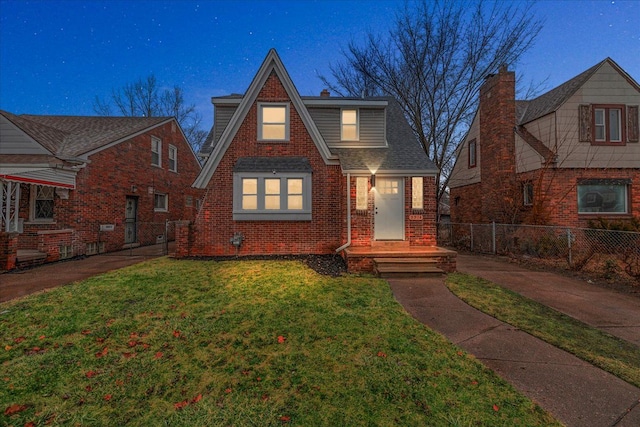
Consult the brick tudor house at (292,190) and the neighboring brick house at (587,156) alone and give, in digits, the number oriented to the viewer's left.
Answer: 0

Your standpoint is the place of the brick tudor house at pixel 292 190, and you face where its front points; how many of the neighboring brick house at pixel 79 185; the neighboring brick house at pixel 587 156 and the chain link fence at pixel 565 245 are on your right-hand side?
1

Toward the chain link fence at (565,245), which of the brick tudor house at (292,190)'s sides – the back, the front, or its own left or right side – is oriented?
left

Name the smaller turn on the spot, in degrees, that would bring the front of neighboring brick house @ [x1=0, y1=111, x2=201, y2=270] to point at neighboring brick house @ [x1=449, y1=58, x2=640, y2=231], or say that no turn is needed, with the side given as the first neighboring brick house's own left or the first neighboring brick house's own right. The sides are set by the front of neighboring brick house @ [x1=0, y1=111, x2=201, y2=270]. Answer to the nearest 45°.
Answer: approximately 90° to the first neighboring brick house's own left

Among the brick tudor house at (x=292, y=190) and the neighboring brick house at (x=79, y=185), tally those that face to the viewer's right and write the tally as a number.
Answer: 0

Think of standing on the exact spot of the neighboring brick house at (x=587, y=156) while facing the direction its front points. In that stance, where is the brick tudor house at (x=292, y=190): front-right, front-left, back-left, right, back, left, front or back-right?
right

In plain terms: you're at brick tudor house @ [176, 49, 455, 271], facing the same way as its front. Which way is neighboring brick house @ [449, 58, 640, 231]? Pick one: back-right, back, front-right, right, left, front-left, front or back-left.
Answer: left

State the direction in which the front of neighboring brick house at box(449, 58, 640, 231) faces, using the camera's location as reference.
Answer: facing the viewer and to the right of the viewer

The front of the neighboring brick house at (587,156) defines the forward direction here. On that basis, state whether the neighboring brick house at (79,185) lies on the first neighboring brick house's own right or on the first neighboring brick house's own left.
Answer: on the first neighboring brick house's own right

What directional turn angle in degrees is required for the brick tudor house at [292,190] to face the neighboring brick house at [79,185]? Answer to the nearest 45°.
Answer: approximately 90° to its right

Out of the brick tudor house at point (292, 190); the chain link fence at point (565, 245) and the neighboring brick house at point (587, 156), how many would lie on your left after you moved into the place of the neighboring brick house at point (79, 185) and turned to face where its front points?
3

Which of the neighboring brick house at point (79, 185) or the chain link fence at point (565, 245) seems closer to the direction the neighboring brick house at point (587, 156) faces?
the chain link fence
